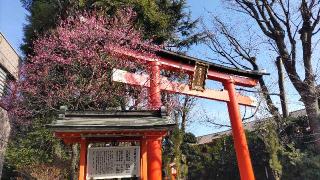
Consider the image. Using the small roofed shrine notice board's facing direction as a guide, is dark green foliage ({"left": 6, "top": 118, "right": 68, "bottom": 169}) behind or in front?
behind

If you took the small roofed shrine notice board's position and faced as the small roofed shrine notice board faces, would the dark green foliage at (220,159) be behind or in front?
behind

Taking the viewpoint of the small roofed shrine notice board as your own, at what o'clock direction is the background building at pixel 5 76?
The background building is roughly at 5 o'clock from the small roofed shrine notice board.

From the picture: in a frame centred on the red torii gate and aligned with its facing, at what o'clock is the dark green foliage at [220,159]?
The dark green foliage is roughly at 8 o'clock from the red torii gate.

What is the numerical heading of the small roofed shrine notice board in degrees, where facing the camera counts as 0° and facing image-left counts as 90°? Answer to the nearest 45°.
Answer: approximately 0°

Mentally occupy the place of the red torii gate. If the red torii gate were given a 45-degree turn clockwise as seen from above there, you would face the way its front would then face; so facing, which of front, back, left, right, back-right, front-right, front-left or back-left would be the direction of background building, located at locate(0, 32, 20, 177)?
right
